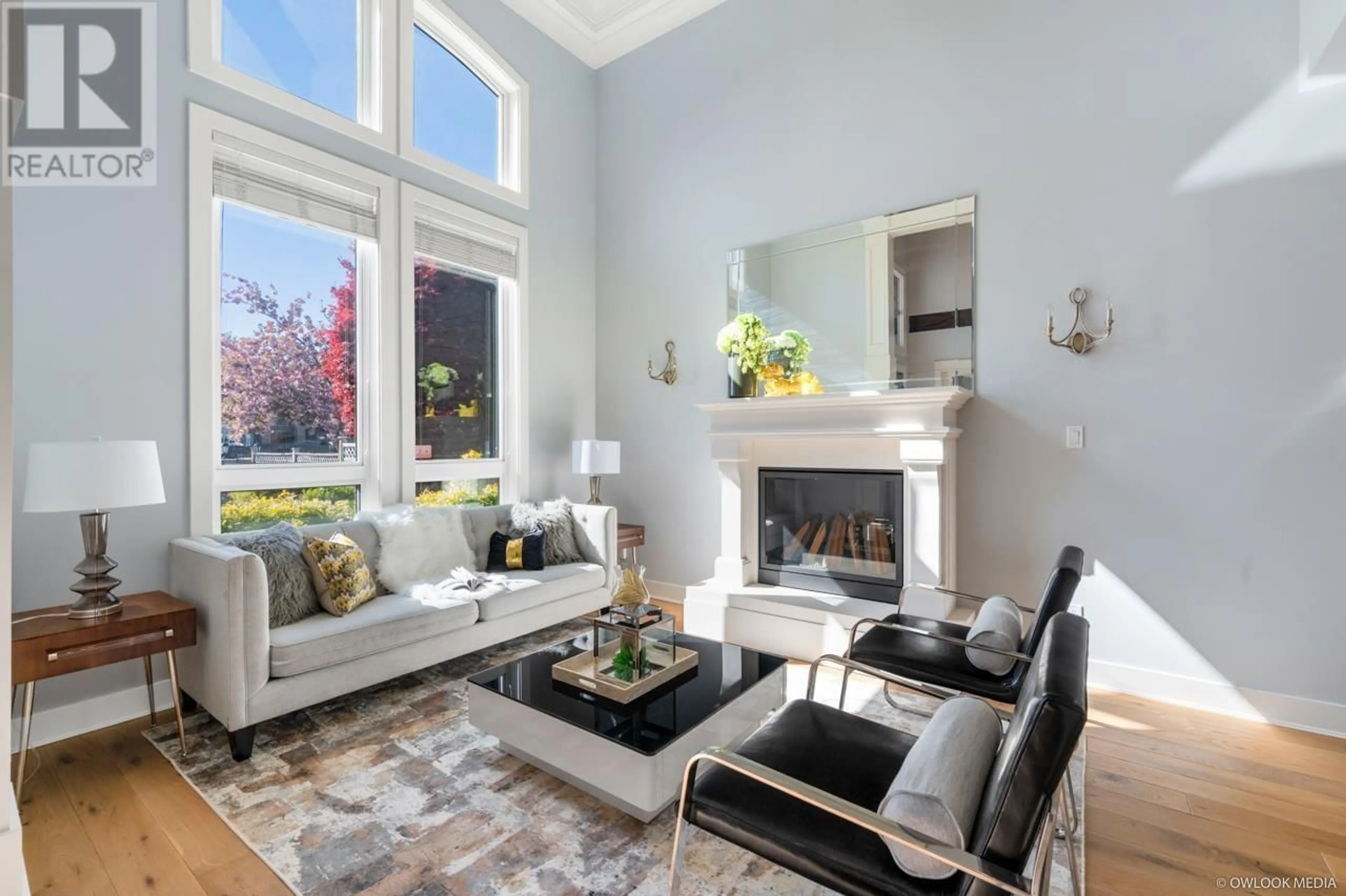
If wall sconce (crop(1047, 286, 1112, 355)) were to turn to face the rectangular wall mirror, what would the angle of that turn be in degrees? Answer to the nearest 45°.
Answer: approximately 90° to its right

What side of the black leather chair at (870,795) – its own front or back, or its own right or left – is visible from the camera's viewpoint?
left

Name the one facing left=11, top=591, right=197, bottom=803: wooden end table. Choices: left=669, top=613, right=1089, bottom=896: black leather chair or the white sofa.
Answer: the black leather chair

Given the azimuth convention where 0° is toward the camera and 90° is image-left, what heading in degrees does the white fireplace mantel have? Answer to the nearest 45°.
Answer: approximately 45°

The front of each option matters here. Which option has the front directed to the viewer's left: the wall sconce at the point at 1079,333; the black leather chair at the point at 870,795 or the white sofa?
the black leather chair

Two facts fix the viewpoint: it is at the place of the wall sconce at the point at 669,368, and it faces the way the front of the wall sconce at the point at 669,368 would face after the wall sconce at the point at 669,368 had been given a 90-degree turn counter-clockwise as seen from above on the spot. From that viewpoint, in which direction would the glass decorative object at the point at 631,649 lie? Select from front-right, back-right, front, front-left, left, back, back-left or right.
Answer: front-right

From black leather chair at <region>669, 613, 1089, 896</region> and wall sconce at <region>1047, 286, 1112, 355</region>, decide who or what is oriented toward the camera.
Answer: the wall sconce

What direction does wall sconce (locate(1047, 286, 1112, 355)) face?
toward the camera

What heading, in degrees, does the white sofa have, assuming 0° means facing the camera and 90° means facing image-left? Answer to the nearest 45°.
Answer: approximately 315°

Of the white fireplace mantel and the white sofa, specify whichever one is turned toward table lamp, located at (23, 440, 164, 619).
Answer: the white fireplace mantel

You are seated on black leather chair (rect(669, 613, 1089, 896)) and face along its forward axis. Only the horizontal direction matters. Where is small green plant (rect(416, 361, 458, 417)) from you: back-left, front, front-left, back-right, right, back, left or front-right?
front-right

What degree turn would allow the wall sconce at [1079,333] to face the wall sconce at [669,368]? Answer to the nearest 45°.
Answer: approximately 90° to its right

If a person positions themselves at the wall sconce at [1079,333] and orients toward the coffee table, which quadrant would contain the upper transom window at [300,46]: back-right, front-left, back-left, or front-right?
front-right

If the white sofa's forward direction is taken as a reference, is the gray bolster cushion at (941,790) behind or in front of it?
in front

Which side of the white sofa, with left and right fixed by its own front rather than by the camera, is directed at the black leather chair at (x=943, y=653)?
front

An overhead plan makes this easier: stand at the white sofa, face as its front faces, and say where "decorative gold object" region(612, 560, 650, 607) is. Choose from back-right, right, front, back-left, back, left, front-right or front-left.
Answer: front

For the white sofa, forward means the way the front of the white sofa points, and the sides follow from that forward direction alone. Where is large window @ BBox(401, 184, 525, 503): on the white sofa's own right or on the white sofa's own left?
on the white sofa's own left

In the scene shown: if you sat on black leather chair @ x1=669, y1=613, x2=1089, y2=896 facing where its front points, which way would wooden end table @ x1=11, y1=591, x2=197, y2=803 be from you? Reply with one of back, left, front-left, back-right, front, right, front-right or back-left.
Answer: front
